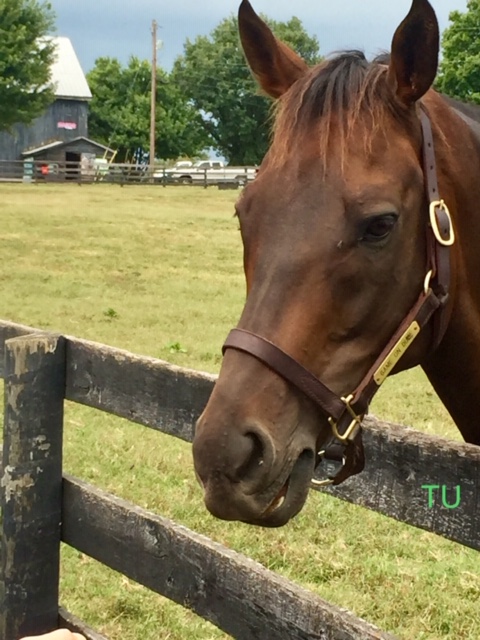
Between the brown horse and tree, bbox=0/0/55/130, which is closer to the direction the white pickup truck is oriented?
the tree

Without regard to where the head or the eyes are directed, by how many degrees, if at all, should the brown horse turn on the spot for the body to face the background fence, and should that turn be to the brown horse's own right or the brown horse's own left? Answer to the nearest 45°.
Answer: approximately 135° to the brown horse's own right

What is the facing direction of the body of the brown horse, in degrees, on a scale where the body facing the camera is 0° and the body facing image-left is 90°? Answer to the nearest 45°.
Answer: approximately 45°

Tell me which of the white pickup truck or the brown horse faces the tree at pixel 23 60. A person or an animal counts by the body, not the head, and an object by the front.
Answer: the white pickup truck

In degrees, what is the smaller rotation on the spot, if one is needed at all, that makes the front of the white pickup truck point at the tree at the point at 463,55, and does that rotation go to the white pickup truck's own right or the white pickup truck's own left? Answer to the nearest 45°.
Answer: approximately 135° to the white pickup truck's own left

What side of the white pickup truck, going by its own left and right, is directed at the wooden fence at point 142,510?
left

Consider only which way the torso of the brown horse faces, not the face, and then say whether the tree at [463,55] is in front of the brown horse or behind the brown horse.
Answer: behind

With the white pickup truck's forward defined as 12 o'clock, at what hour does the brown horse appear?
The brown horse is roughly at 9 o'clock from the white pickup truck.

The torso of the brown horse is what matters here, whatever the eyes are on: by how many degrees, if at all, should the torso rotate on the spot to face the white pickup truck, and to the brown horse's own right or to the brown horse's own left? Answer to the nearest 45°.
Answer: approximately 135° to the brown horse's own right

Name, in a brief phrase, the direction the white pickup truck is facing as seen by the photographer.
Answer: facing to the left of the viewer
